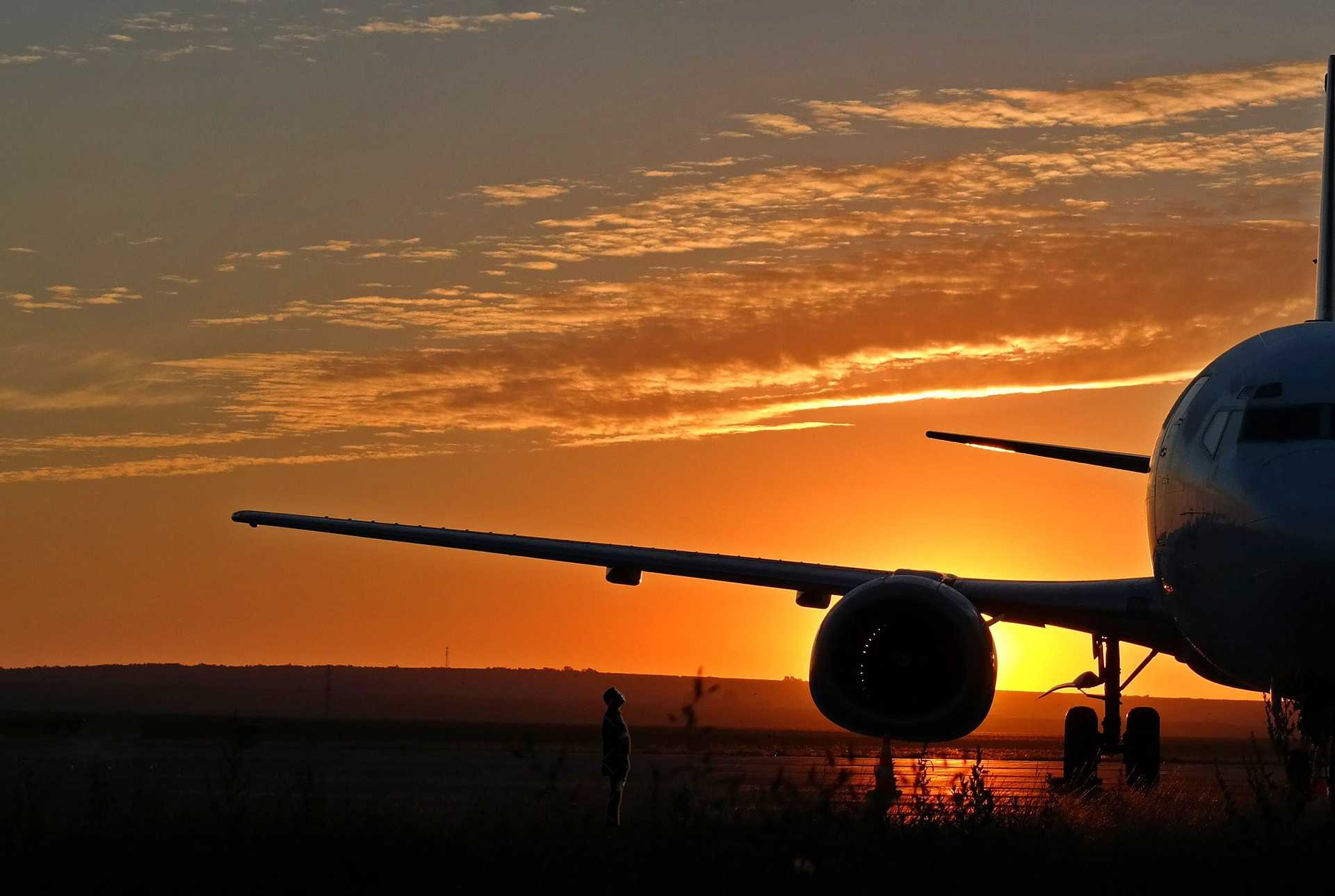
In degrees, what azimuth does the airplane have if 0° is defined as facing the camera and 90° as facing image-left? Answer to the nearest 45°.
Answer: approximately 0°
